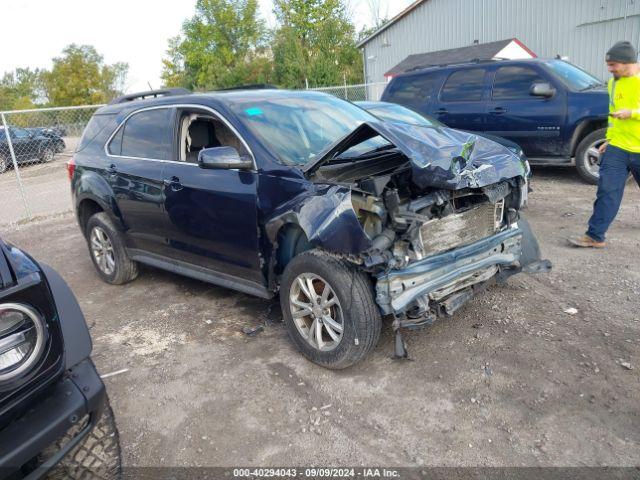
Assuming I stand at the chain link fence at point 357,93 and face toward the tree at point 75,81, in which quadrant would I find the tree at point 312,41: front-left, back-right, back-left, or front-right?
front-right

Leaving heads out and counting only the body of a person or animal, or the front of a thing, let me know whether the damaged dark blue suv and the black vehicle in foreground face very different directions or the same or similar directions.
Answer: same or similar directions

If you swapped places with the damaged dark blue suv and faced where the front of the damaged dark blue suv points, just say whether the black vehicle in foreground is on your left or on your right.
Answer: on your right

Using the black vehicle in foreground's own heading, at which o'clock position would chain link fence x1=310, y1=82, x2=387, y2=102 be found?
The chain link fence is roughly at 9 o'clock from the black vehicle in foreground.

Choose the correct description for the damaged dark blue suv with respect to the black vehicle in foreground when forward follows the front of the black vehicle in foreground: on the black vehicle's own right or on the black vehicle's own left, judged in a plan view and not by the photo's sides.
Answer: on the black vehicle's own left

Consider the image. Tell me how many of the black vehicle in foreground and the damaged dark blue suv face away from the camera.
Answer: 0

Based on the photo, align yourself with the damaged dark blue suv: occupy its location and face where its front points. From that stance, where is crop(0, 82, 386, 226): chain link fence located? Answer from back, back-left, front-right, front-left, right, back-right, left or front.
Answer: back

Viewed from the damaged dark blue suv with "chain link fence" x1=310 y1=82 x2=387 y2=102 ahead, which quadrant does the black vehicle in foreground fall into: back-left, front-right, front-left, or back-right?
back-left

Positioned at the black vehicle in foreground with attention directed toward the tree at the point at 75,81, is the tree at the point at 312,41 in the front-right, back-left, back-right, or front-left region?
front-right

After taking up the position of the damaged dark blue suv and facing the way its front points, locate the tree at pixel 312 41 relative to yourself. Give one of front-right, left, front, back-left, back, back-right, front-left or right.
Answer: back-left

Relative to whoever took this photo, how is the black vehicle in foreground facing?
facing the viewer and to the right of the viewer

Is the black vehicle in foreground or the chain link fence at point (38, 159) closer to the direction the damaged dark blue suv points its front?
the black vehicle in foreground
